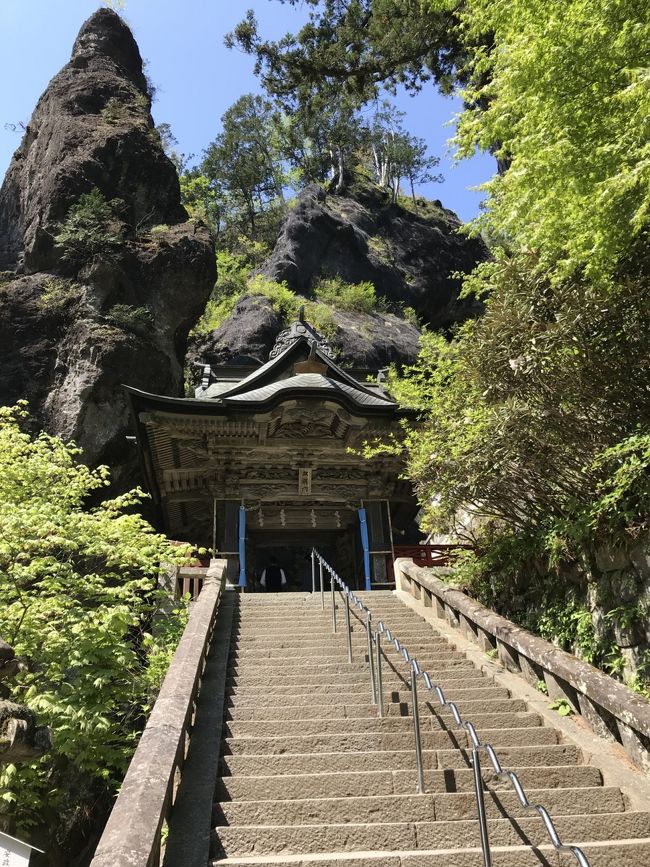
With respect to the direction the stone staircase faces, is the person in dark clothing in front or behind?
behind

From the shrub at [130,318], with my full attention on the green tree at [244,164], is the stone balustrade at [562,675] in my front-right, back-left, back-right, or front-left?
back-right
